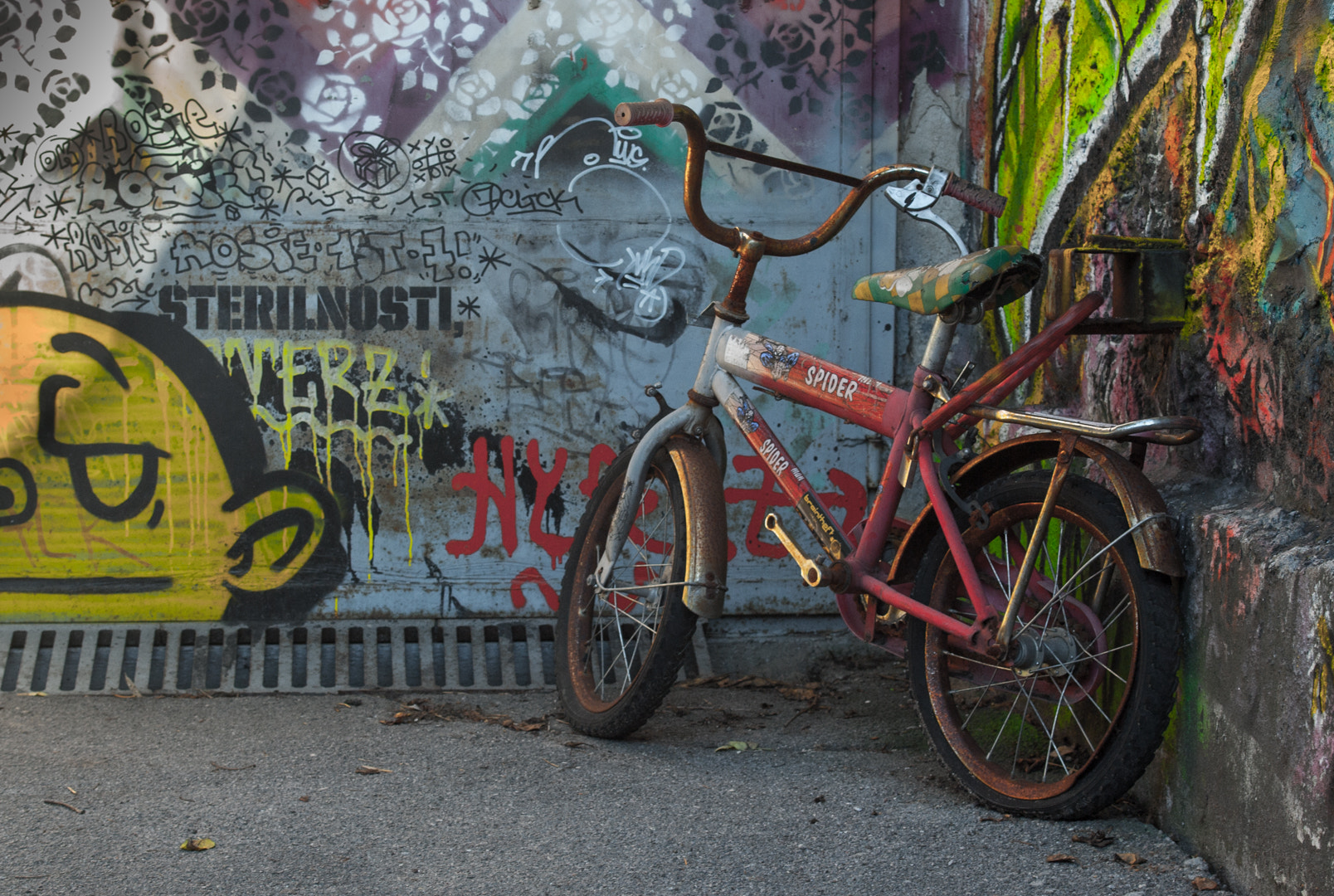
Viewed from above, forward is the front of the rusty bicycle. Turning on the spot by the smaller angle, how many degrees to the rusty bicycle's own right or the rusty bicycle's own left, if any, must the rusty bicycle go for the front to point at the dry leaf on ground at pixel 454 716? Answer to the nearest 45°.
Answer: approximately 45° to the rusty bicycle's own left

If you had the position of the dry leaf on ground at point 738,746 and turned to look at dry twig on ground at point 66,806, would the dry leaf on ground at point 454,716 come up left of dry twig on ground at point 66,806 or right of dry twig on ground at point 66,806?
right

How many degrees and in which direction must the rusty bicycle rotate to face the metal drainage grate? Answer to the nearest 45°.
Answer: approximately 45° to its left

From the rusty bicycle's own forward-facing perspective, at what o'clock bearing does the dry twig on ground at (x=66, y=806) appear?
The dry twig on ground is roughly at 10 o'clock from the rusty bicycle.

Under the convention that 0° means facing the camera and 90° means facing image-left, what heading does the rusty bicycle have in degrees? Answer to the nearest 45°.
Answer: approximately 135°
